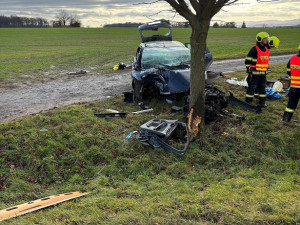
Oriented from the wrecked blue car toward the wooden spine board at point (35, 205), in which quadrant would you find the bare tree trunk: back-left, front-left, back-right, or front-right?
front-left

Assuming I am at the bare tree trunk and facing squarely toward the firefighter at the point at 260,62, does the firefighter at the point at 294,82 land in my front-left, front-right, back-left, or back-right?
front-right

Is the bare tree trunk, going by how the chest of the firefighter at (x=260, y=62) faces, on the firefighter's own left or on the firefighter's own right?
on the firefighter's own right

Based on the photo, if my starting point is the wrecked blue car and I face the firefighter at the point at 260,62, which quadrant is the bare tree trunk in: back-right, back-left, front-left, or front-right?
front-right

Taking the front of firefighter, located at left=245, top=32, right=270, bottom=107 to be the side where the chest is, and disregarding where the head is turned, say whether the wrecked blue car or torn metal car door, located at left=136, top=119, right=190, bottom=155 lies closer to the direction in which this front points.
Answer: the torn metal car door

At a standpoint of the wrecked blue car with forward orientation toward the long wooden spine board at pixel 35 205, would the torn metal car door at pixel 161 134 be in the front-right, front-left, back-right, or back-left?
front-left
